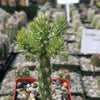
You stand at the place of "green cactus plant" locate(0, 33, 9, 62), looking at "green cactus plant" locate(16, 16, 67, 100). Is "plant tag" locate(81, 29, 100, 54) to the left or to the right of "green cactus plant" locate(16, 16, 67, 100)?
left

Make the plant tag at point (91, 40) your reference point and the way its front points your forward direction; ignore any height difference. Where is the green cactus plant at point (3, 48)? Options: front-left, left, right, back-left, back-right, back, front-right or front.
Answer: right

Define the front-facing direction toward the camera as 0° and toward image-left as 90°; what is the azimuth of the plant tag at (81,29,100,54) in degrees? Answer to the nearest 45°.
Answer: approximately 0°
